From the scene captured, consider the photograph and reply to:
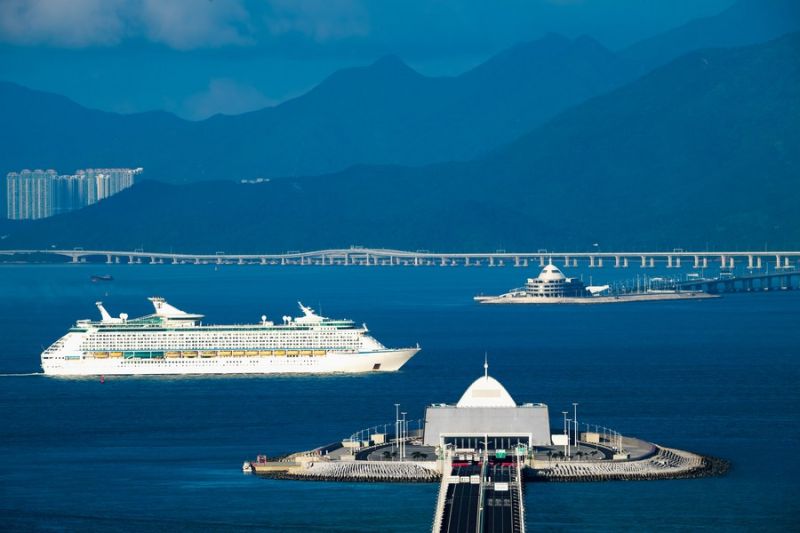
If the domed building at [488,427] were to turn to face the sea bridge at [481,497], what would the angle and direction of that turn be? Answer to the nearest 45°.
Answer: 0° — it already faces it

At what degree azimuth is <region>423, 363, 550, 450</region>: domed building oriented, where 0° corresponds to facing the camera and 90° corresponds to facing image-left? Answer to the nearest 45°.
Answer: approximately 0°
